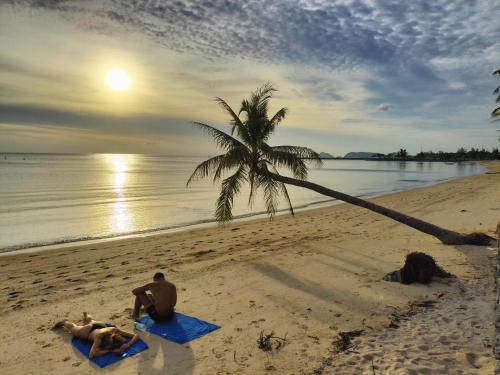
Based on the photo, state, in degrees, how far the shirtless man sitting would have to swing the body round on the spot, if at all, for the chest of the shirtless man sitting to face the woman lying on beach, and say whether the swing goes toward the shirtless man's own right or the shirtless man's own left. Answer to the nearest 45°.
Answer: approximately 90° to the shirtless man's own left

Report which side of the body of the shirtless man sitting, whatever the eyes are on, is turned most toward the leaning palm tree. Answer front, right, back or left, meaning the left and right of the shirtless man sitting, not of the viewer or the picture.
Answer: right

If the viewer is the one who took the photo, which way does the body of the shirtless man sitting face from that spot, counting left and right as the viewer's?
facing away from the viewer and to the left of the viewer

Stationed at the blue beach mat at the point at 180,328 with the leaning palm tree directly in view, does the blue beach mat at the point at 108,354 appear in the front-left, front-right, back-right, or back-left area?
back-left

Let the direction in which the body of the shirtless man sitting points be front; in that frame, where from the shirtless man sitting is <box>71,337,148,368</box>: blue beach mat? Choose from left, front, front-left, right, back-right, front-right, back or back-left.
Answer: left
